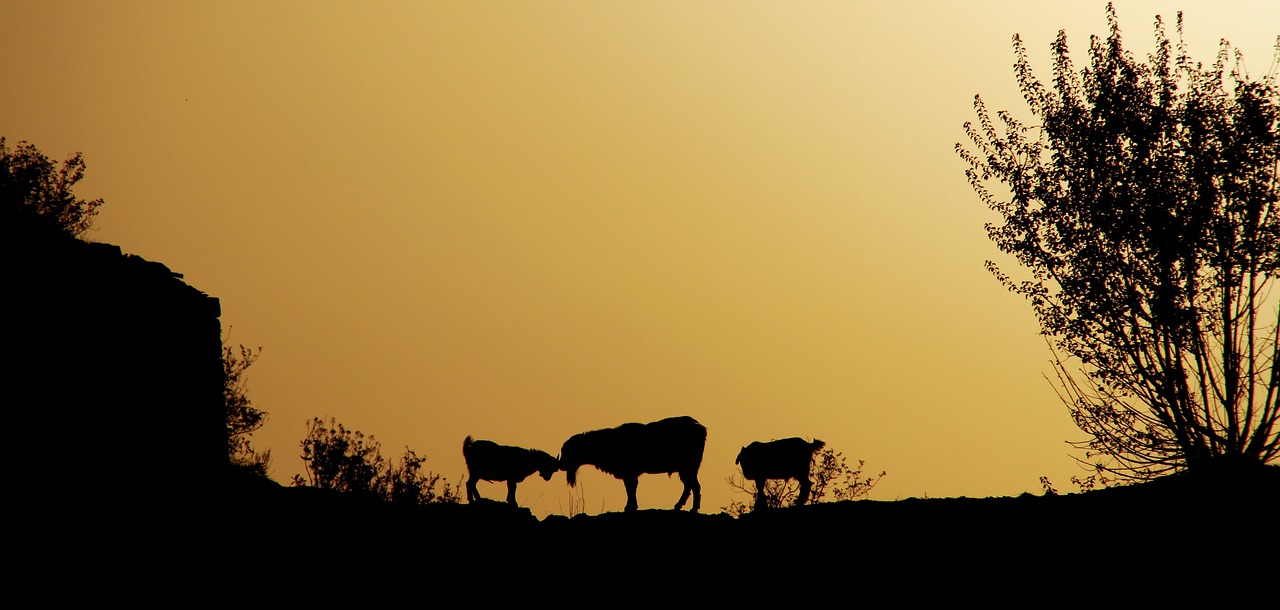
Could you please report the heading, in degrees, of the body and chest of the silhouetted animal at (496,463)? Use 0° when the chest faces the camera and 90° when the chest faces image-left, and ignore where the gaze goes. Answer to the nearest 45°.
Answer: approximately 270°

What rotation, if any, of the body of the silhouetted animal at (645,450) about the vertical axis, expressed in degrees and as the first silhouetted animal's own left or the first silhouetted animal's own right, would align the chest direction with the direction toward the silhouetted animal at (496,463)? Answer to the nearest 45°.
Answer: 0° — it already faces it

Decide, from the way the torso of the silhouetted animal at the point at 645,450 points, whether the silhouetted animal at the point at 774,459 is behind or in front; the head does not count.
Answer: behind

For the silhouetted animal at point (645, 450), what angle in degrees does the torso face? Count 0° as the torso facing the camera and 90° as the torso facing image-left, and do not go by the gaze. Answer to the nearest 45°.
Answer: approximately 90°

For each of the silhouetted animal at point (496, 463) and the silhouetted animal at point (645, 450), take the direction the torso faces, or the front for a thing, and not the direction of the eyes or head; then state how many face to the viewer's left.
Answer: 1

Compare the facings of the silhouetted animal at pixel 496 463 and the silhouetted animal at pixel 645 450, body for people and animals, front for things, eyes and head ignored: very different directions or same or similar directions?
very different directions
